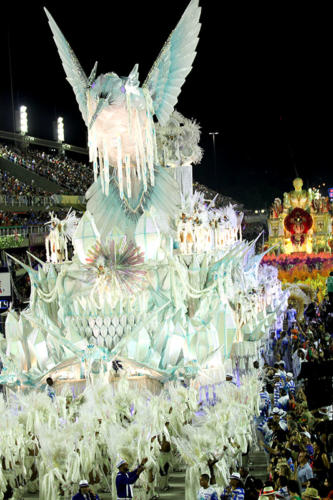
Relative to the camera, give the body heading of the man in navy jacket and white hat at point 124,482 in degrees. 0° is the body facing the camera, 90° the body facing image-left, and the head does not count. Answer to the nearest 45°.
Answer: approximately 315°

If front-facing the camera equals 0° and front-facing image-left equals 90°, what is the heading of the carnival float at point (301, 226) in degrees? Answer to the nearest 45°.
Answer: approximately 0°

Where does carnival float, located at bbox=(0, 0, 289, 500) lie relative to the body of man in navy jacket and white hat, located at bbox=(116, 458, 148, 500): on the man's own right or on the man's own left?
on the man's own left

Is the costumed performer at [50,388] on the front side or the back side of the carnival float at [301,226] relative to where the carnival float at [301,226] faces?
on the front side

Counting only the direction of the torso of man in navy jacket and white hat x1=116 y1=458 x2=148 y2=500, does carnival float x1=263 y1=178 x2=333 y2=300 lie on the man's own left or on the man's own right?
on the man's own left

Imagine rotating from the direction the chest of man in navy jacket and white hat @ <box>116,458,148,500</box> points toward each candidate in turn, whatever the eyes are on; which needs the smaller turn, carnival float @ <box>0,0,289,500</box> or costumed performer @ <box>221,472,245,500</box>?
the costumed performer

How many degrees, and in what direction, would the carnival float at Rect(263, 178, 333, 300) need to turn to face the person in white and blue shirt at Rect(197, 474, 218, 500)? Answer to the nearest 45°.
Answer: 0° — it already faces them

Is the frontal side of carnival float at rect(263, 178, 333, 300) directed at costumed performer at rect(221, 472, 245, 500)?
yes
